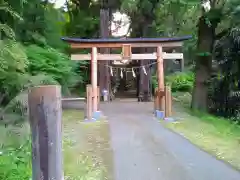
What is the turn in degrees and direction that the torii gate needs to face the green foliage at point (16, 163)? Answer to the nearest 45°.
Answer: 0° — it already faces it

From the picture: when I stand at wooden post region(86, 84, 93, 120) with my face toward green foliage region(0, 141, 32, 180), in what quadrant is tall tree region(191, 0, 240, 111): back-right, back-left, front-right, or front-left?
back-left

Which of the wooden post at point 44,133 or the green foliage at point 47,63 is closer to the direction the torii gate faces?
the wooden post

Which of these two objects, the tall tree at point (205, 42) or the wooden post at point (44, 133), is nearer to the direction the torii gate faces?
the wooden post

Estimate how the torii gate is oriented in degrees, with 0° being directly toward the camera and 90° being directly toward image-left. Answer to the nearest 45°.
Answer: approximately 0°

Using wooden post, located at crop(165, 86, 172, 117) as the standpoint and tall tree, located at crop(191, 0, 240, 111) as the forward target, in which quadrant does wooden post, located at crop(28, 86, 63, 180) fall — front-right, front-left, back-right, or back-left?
back-right

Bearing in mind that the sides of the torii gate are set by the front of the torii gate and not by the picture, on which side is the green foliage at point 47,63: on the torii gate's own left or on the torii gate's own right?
on the torii gate's own right

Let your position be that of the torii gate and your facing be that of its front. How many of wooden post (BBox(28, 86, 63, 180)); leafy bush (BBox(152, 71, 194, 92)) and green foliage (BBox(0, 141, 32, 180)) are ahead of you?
2

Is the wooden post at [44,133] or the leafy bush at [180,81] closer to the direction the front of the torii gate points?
the wooden post

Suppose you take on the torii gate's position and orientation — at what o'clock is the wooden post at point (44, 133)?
The wooden post is roughly at 12 o'clock from the torii gate.
